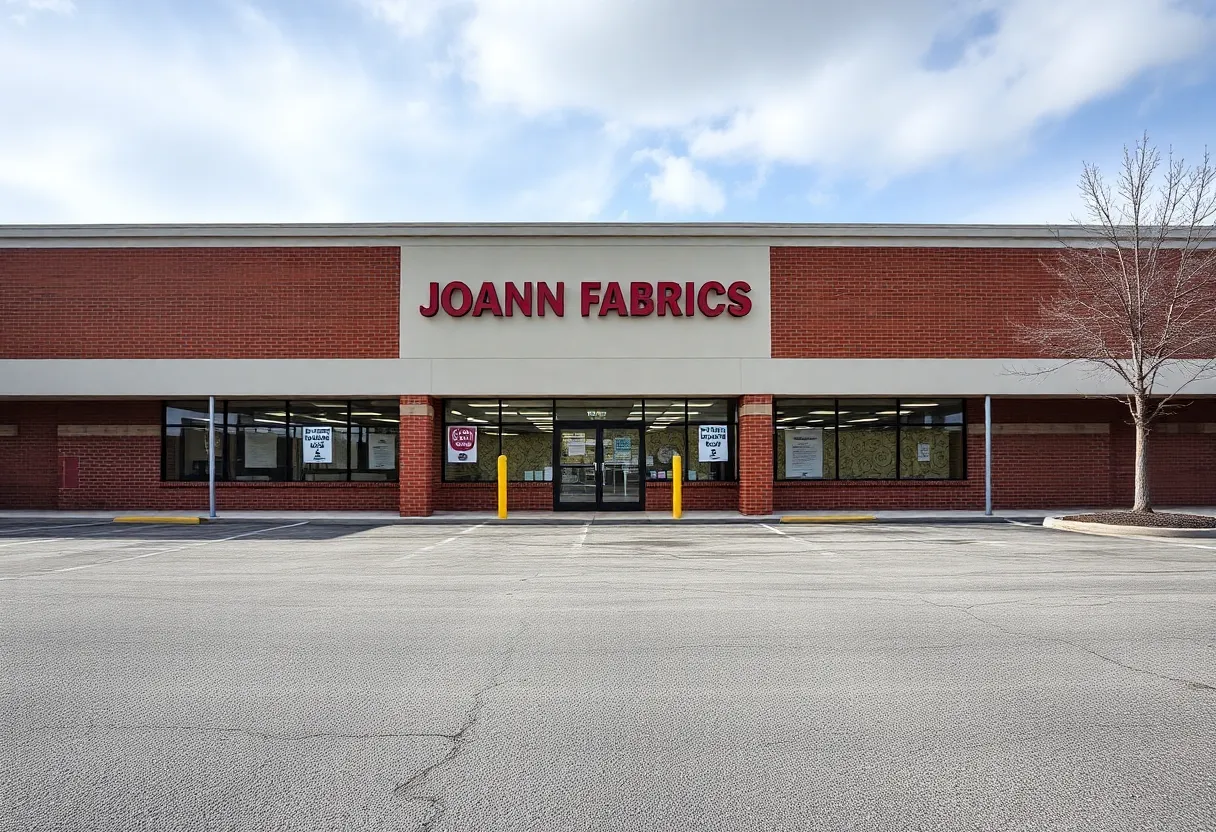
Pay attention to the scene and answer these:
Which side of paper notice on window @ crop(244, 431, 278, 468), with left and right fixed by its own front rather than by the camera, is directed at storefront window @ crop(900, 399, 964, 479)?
left

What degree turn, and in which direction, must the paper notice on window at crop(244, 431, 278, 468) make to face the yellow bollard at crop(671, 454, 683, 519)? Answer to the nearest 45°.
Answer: approximately 45° to its left

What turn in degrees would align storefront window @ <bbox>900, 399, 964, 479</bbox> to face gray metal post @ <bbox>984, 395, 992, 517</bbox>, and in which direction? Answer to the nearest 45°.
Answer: approximately 45° to its left

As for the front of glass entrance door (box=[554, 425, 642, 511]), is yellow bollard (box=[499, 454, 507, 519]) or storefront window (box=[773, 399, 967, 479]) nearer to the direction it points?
the yellow bollard

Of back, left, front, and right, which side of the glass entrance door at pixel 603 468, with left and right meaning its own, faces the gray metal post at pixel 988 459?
left

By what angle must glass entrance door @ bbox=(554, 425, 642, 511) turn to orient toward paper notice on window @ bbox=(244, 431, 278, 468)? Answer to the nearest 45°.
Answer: approximately 90° to its right

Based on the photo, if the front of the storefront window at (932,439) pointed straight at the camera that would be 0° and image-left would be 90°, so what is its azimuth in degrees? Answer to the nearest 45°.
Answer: approximately 0°
